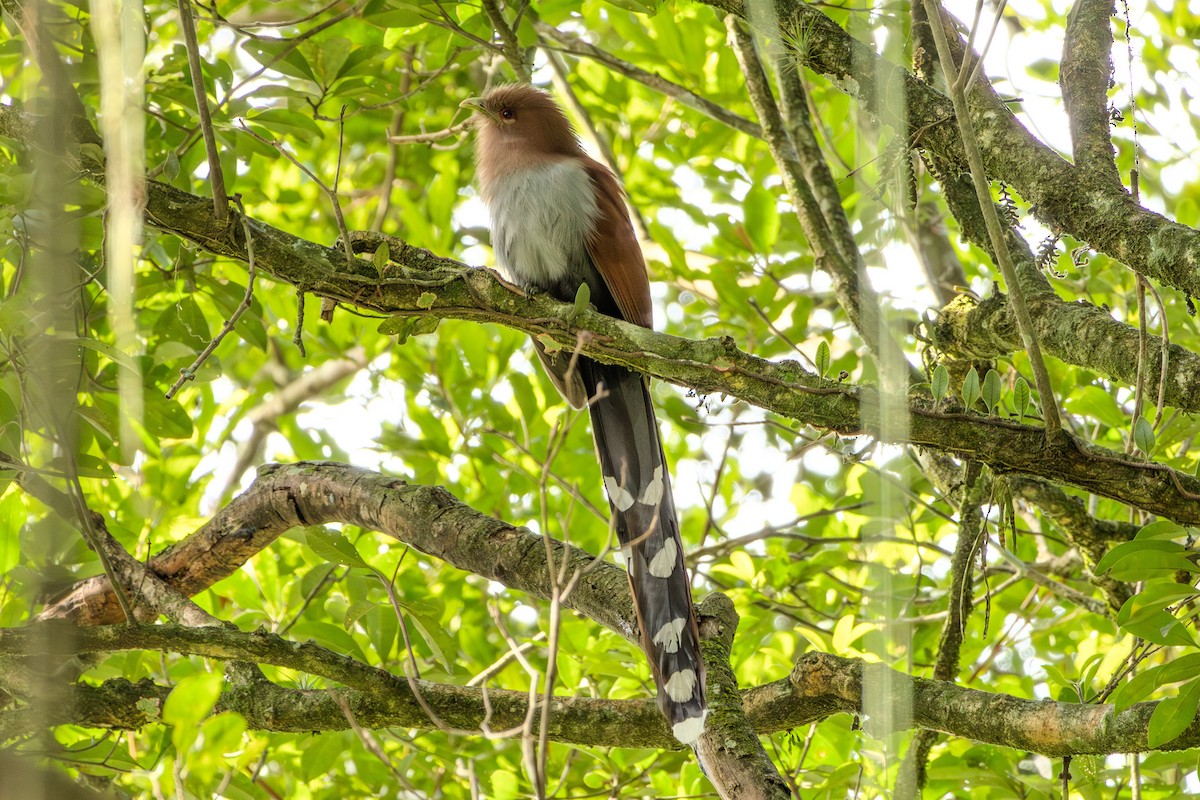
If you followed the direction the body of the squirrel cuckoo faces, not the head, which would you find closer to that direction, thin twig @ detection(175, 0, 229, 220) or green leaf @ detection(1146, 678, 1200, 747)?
the thin twig

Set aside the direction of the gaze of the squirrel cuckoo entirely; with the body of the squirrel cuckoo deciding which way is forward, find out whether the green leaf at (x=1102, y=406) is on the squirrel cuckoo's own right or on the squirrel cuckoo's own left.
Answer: on the squirrel cuckoo's own left

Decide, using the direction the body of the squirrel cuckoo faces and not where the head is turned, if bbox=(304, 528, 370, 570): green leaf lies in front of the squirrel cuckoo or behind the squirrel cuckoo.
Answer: in front

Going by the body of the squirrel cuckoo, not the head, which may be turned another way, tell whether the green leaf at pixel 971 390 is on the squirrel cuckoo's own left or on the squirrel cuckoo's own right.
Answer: on the squirrel cuckoo's own left

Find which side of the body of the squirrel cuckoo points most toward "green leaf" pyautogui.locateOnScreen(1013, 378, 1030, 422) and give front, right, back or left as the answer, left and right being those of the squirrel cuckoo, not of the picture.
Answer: left

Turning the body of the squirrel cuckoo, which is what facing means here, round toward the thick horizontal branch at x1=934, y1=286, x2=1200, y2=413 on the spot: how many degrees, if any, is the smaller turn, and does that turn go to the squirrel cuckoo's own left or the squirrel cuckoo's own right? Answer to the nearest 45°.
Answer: approximately 90° to the squirrel cuckoo's own left

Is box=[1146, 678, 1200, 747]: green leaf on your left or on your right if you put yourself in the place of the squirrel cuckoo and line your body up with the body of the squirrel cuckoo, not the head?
on your left

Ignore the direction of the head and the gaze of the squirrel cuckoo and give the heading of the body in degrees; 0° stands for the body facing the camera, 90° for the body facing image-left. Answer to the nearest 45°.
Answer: approximately 45°
